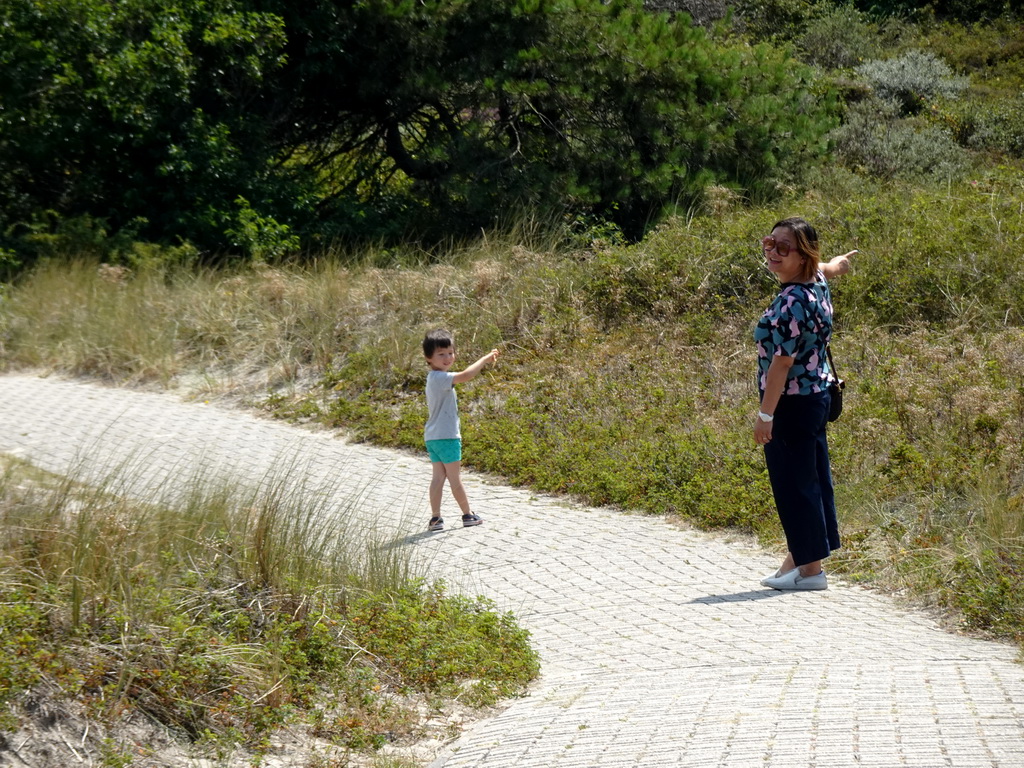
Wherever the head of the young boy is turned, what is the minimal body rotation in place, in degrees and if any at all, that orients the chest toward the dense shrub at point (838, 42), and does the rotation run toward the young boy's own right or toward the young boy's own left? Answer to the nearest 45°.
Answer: approximately 45° to the young boy's own left

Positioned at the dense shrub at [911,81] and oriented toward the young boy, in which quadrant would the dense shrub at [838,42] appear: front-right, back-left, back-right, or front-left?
back-right

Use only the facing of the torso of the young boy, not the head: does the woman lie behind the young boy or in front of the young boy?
in front

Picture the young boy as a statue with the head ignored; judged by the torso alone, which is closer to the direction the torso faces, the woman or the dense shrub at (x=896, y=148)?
the woman

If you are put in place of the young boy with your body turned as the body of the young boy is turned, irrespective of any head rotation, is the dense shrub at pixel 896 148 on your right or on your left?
on your left

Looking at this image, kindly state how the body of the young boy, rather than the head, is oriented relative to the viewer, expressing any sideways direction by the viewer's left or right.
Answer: facing the viewer and to the right of the viewer

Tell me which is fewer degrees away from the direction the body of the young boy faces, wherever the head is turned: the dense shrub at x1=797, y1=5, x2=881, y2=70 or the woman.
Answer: the woman

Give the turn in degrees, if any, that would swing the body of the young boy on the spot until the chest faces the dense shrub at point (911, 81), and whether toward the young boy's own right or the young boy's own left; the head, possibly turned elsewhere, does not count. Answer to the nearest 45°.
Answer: approximately 90° to the young boy's own left
